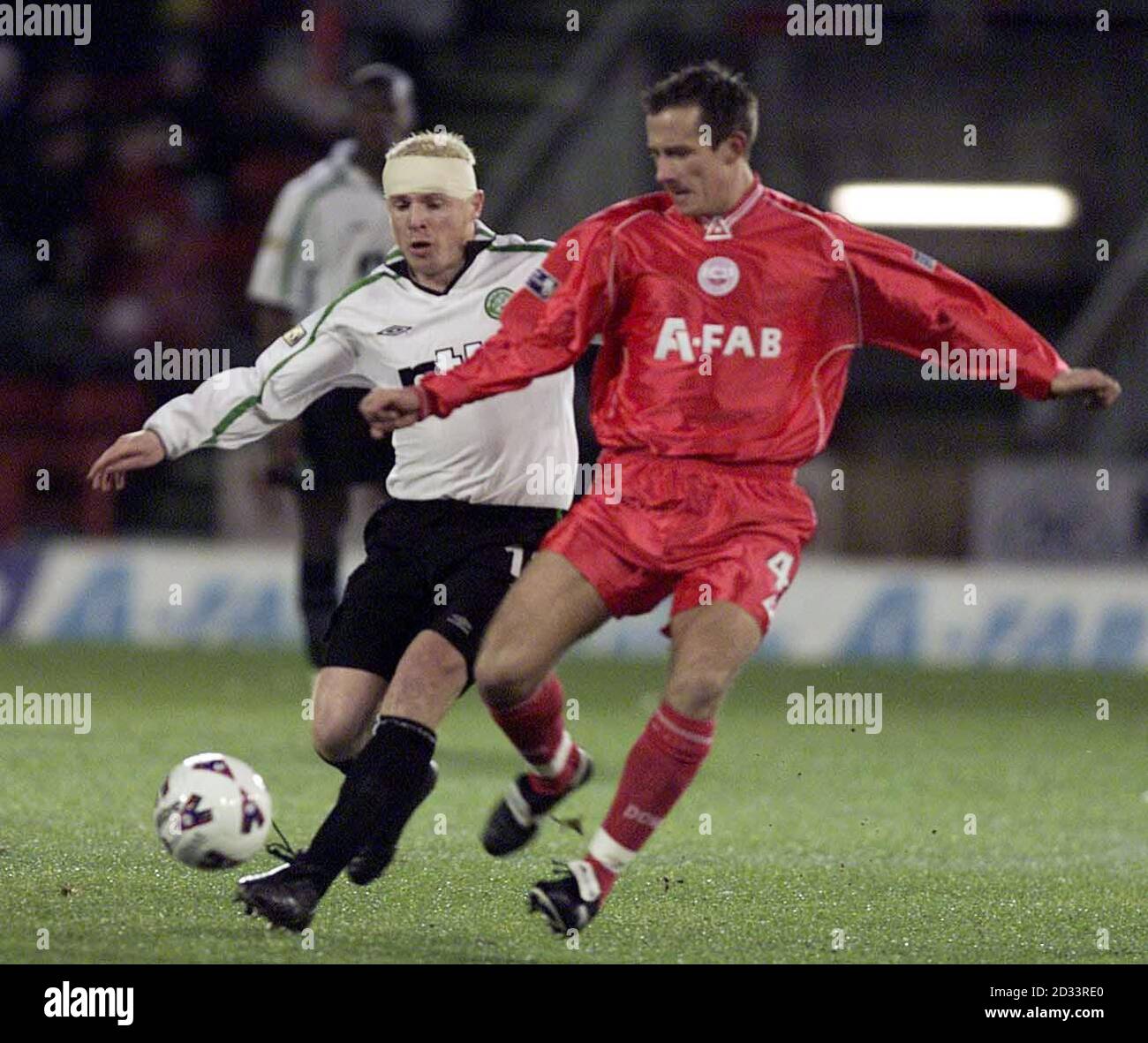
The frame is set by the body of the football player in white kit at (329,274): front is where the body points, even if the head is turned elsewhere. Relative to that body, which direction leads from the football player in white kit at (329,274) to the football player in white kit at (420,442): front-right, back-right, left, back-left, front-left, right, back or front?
front-right

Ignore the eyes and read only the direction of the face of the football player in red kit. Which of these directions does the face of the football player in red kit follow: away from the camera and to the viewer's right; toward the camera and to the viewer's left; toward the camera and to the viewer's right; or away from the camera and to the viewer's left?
toward the camera and to the viewer's left

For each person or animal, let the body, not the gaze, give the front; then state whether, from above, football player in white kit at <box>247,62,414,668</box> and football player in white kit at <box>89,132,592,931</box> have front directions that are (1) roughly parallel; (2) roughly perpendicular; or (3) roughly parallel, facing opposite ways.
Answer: roughly perpendicular

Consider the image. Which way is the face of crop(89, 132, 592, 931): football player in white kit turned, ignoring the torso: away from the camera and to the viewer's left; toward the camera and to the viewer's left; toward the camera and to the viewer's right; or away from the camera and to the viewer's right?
toward the camera and to the viewer's left

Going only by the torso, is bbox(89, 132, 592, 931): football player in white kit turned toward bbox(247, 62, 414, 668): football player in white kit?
no

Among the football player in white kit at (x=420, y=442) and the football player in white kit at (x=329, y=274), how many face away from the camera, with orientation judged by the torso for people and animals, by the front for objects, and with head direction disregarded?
0

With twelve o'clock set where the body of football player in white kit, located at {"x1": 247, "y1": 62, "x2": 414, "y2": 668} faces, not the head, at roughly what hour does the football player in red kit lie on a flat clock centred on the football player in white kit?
The football player in red kit is roughly at 1 o'clock from the football player in white kit.

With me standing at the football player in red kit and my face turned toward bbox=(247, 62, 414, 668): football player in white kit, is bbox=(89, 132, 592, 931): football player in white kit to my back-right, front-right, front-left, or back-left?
front-left

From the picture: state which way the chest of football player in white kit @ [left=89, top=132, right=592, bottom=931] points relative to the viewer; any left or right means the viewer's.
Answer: facing the viewer and to the left of the viewer

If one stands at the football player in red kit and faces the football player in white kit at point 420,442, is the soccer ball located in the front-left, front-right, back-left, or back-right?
front-left
